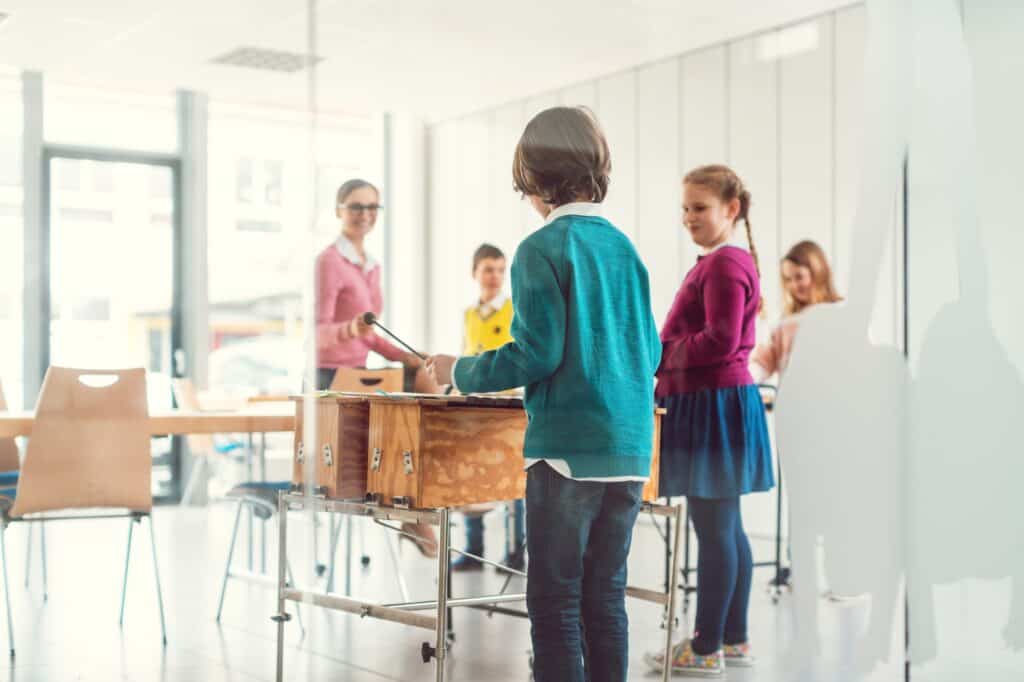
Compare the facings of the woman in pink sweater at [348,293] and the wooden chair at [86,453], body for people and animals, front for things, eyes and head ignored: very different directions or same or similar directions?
very different directions

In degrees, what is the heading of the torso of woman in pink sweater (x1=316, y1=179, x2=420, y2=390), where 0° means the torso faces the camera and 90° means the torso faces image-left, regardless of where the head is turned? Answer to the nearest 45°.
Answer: approximately 315°

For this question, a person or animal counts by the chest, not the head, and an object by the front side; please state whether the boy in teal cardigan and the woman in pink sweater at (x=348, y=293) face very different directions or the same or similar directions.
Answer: very different directions

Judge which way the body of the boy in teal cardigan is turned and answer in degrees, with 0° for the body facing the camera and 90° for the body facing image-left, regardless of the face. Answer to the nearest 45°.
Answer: approximately 135°

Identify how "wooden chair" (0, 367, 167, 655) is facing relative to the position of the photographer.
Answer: facing away from the viewer and to the left of the viewer

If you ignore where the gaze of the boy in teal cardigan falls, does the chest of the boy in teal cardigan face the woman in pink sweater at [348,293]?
yes
